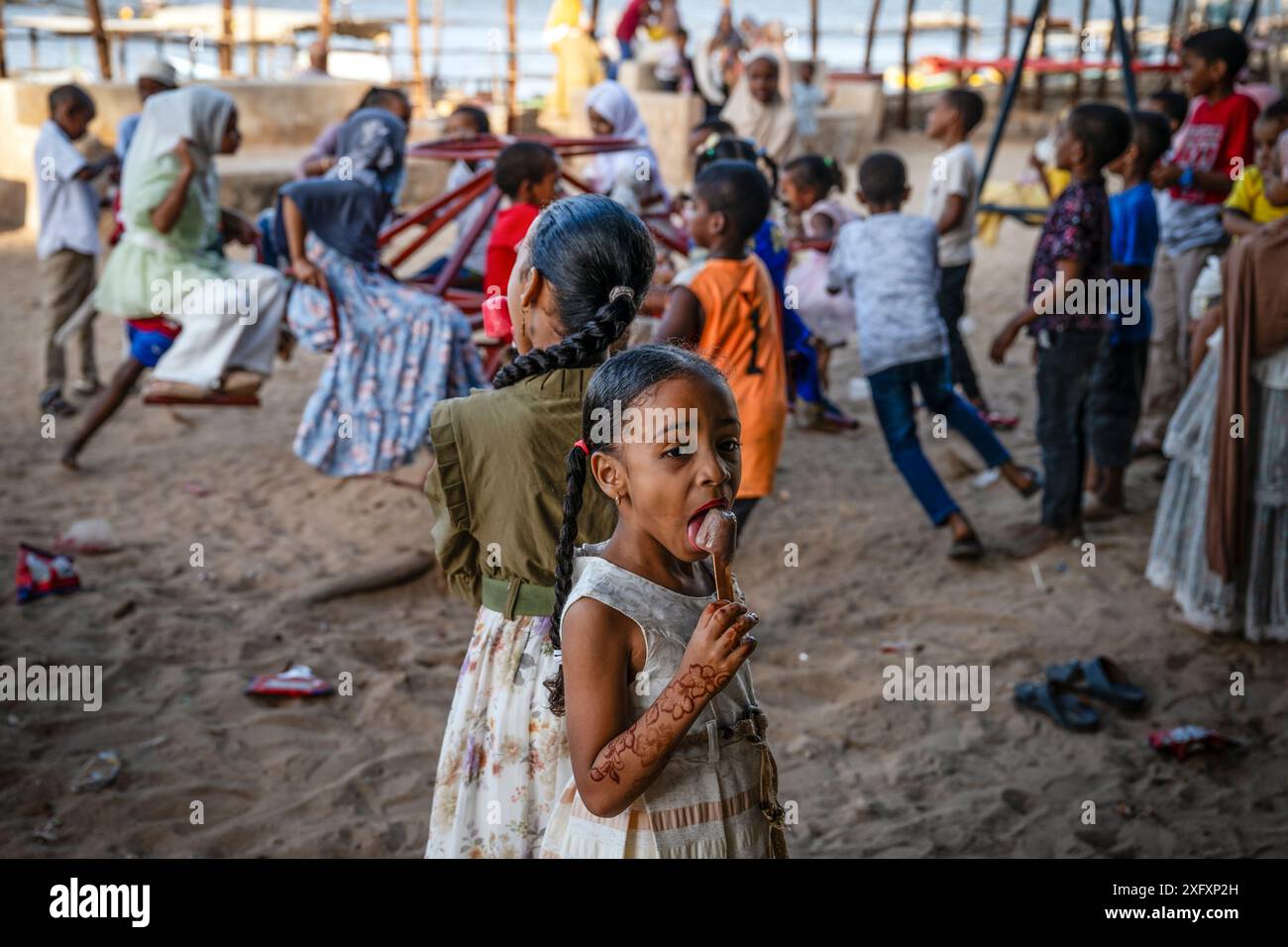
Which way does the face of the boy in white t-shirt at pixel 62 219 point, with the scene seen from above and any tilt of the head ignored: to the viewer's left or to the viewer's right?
to the viewer's right

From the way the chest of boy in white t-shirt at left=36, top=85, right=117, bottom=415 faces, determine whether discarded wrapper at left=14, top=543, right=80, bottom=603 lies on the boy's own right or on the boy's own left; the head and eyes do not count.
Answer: on the boy's own right

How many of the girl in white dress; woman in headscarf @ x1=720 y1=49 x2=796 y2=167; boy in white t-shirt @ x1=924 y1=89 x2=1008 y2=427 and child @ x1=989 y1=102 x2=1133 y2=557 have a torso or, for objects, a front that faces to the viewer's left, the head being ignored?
2

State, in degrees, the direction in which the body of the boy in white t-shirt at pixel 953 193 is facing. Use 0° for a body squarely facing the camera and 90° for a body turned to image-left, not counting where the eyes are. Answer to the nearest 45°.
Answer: approximately 90°

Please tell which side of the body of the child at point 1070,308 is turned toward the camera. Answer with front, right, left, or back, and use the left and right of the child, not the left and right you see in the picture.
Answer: left

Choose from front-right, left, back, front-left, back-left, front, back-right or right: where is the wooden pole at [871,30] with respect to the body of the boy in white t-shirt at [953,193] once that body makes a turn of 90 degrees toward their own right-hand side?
front

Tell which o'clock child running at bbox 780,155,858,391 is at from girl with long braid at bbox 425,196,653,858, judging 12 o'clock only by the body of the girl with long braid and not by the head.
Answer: The child running is roughly at 2 o'clock from the girl with long braid.

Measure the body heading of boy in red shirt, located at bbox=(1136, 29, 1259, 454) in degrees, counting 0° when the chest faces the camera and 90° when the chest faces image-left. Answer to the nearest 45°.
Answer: approximately 45°

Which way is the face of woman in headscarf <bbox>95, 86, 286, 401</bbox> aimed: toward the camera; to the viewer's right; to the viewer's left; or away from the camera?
to the viewer's right

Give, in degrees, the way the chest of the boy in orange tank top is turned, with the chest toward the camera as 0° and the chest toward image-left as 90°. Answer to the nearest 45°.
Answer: approximately 135°

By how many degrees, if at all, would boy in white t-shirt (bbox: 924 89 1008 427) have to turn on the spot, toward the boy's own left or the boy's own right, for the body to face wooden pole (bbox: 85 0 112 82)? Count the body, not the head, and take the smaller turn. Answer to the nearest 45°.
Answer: approximately 45° to the boy's own right

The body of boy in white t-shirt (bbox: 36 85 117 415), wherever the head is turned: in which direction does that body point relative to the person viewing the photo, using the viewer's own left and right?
facing to the right of the viewer

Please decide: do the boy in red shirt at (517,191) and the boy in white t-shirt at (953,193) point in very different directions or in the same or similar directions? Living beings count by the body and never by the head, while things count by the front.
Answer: very different directions

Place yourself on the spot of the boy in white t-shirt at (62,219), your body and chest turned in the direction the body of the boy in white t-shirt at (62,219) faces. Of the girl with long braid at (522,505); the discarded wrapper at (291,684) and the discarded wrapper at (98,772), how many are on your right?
3
